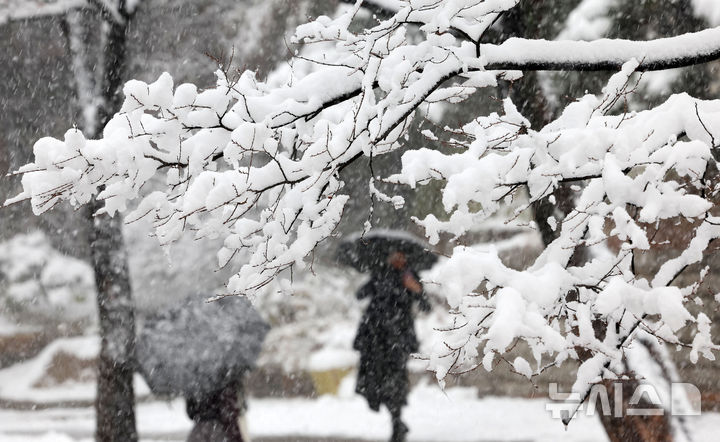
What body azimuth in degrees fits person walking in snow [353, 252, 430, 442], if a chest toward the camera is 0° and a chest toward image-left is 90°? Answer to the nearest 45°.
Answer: approximately 0°

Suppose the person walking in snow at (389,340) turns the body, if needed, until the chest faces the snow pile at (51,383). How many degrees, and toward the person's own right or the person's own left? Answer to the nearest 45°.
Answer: approximately 135° to the person's own right

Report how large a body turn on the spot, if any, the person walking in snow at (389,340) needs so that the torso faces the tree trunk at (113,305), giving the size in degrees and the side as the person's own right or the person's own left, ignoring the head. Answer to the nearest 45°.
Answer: approximately 90° to the person's own right

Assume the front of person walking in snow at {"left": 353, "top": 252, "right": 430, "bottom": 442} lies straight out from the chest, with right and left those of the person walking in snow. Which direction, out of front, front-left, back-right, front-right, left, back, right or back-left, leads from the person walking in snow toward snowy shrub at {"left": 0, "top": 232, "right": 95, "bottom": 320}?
back-right

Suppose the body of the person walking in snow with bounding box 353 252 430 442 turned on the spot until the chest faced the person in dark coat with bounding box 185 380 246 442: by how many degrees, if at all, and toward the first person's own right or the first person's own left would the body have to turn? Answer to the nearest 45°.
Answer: approximately 45° to the first person's own right

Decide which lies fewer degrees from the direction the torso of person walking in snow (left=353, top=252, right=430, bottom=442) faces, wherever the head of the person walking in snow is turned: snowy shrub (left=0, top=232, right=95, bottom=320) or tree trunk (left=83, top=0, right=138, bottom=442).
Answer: the tree trunk

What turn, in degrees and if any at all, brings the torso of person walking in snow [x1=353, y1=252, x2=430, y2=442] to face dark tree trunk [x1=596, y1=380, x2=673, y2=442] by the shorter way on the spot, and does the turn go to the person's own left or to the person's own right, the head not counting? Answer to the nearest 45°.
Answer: approximately 45° to the person's own left
